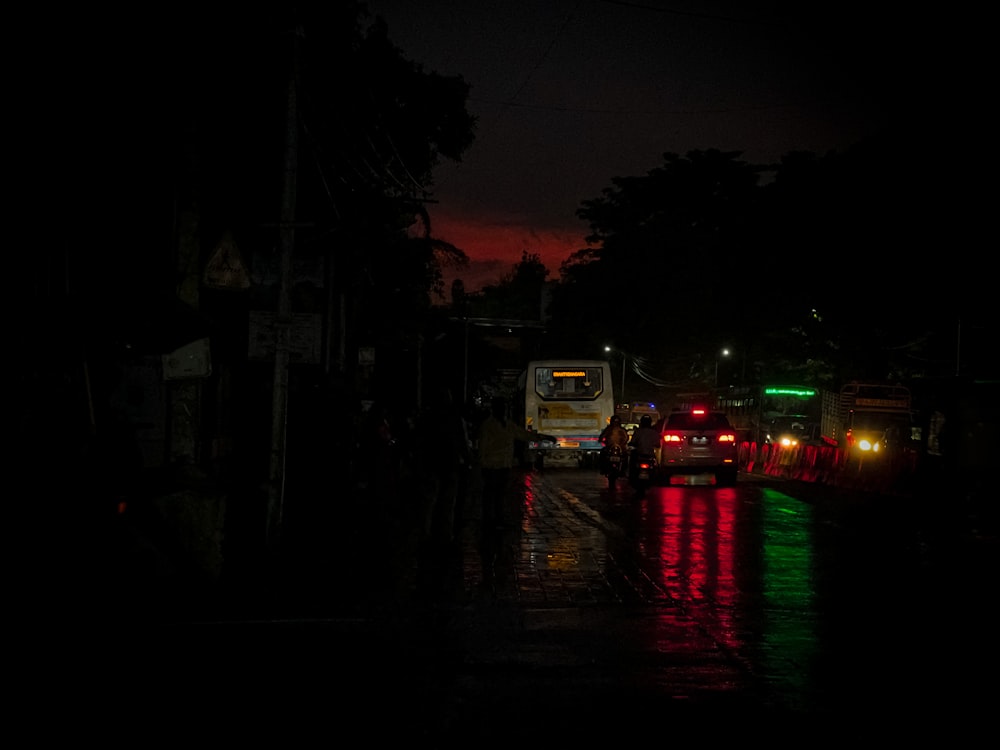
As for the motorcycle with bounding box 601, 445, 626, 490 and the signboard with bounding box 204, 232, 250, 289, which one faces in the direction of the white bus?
the motorcycle

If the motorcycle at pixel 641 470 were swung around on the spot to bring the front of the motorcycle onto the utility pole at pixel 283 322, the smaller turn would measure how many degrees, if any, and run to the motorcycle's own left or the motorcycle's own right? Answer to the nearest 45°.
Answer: approximately 180°

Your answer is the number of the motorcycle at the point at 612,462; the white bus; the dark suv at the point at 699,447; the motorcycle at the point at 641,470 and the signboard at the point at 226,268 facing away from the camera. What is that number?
4

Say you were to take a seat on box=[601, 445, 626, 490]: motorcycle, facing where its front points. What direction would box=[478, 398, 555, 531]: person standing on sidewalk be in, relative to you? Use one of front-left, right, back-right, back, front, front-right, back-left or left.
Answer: back

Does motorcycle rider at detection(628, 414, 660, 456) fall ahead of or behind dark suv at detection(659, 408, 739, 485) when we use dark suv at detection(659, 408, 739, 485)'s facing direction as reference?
behind

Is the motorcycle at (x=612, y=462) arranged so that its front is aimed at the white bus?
yes

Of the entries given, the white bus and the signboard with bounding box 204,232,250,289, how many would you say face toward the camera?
1

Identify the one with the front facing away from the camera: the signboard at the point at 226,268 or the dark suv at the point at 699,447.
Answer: the dark suv

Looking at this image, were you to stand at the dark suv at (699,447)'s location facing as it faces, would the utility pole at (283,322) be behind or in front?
behind

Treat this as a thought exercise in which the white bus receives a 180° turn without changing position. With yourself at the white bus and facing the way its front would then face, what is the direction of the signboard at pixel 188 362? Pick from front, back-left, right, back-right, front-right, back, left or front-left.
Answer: front

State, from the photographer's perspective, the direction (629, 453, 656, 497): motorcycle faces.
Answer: facing away from the viewer
